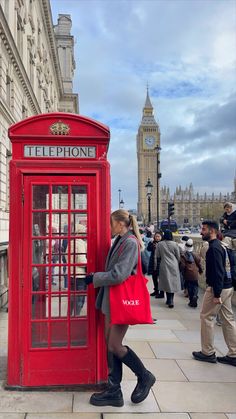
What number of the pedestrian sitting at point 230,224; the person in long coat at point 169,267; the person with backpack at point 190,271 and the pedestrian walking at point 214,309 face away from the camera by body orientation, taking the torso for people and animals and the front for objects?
2

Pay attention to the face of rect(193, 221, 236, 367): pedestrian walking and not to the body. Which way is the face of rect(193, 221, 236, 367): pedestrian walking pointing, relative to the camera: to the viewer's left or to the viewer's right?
to the viewer's left

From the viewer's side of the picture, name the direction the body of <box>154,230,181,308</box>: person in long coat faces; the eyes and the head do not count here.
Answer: away from the camera

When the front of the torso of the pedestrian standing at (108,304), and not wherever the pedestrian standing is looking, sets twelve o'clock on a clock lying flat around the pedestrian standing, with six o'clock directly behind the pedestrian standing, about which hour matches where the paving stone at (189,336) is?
The paving stone is roughly at 4 o'clock from the pedestrian standing.

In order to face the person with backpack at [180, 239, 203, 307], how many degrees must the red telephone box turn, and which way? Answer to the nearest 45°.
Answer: approximately 135° to its left

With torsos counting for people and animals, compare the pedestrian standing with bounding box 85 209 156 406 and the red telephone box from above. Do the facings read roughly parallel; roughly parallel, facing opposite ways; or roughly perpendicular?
roughly perpendicular

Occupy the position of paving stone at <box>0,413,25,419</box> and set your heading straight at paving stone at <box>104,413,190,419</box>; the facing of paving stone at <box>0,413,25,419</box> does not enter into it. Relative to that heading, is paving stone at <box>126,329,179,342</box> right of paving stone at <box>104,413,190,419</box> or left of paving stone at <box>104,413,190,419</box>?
left

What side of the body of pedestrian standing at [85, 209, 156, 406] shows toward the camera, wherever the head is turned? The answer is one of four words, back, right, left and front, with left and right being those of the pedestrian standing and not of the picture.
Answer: left

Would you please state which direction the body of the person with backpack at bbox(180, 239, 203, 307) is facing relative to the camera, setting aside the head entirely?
away from the camera

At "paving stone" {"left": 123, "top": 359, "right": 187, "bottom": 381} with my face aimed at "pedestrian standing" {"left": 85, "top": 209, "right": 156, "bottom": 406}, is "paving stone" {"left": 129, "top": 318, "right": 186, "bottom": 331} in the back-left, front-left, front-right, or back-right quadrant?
back-right
